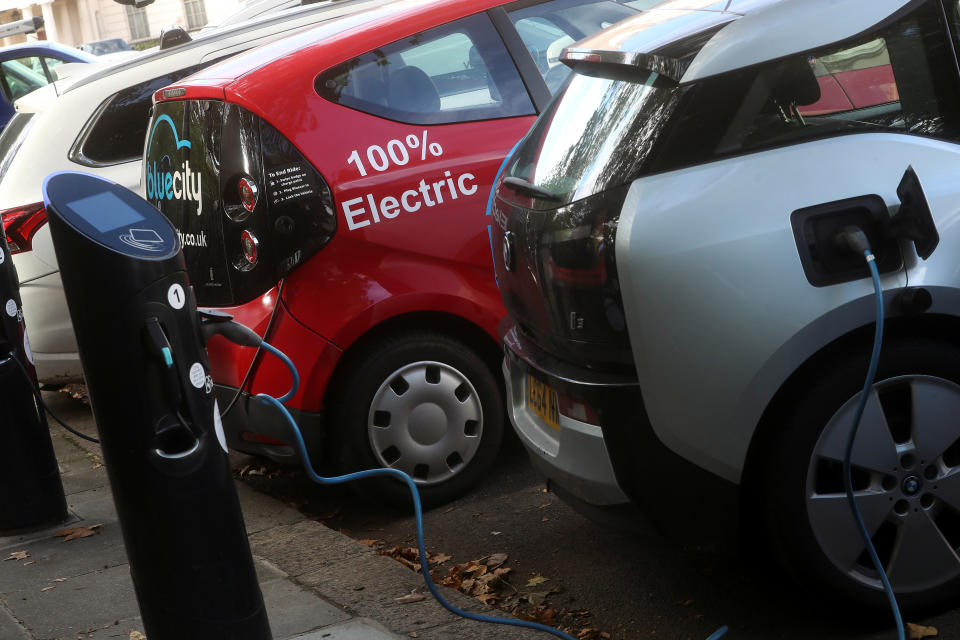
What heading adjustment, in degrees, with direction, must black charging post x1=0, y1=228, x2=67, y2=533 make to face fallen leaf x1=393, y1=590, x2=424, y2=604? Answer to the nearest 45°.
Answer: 0° — it already faces it

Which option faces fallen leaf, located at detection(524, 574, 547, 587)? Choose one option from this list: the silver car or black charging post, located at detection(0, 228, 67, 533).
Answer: the black charging post

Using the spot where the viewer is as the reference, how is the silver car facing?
facing away from the viewer and to the right of the viewer

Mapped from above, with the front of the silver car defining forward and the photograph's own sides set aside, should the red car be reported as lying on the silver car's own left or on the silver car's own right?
on the silver car's own left

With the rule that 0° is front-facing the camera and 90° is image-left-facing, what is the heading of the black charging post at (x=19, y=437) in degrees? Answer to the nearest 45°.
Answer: approximately 315°

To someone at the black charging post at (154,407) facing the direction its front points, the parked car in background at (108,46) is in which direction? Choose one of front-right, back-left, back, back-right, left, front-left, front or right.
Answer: back-left

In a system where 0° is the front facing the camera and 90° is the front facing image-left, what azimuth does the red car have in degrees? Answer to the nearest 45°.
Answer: approximately 225°
